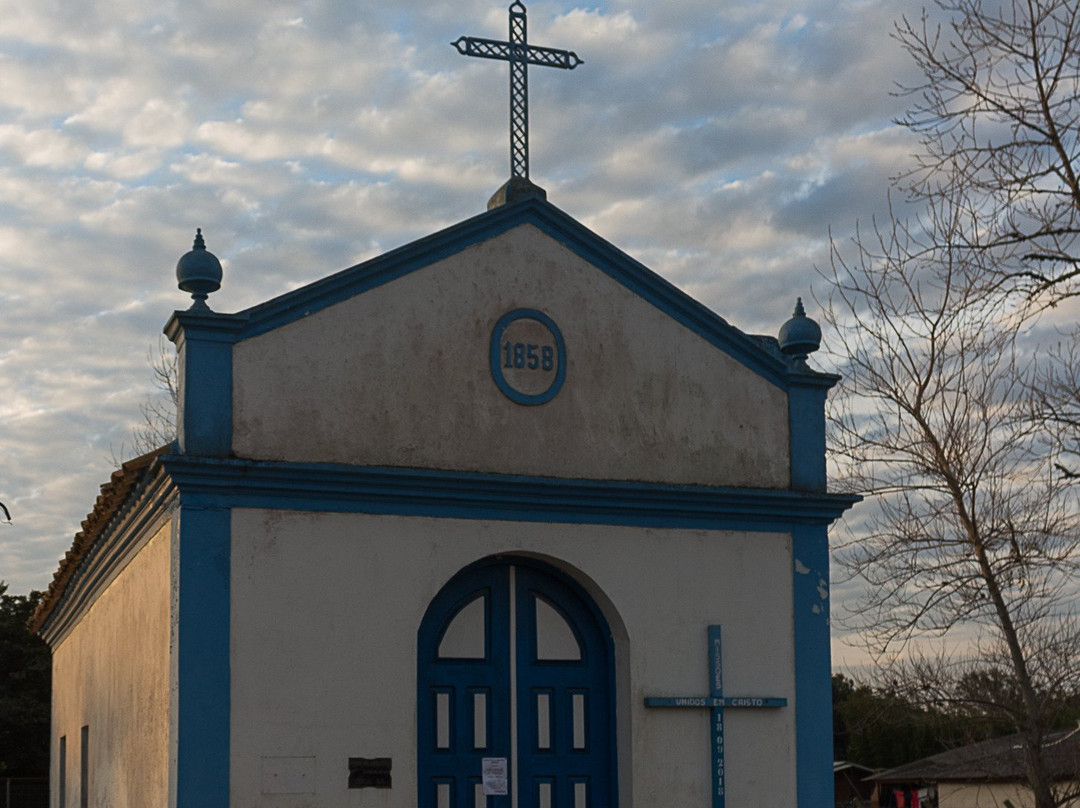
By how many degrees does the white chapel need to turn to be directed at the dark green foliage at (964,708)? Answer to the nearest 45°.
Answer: approximately 135° to its left

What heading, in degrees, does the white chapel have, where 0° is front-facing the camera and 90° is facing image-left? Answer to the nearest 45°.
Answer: approximately 0°

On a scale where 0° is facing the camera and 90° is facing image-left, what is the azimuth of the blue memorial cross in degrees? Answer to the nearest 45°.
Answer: approximately 0°

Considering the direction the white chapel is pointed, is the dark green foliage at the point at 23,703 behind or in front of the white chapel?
behind

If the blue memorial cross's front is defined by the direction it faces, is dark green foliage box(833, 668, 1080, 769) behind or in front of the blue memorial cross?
behind
